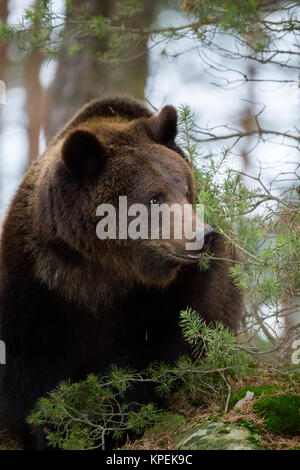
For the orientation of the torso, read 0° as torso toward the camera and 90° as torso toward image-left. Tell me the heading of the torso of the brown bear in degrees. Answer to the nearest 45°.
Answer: approximately 315°

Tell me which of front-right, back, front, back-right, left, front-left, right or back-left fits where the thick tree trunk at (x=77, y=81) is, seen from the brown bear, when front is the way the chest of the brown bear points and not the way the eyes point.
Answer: back-left
